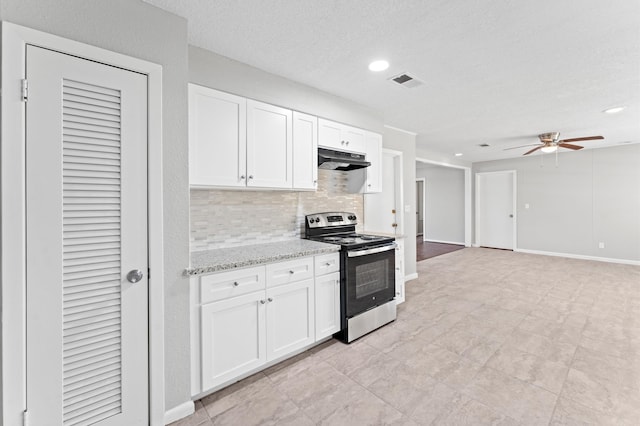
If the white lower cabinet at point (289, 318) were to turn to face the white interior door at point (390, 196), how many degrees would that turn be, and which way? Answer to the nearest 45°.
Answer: approximately 90° to its left

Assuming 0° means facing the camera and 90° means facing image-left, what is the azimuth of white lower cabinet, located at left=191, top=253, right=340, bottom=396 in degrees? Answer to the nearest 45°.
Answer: approximately 315°

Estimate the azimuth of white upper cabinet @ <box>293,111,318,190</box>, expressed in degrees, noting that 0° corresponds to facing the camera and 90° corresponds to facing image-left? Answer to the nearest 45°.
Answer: approximately 315°

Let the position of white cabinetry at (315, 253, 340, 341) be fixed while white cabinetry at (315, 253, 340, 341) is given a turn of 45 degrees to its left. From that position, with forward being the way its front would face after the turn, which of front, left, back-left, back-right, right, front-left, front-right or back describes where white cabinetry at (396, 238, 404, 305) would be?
front-left

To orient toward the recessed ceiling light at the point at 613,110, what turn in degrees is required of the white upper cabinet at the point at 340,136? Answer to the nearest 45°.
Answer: approximately 45° to its left

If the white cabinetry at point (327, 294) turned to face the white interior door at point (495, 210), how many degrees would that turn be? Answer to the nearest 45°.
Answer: approximately 90° to its left
